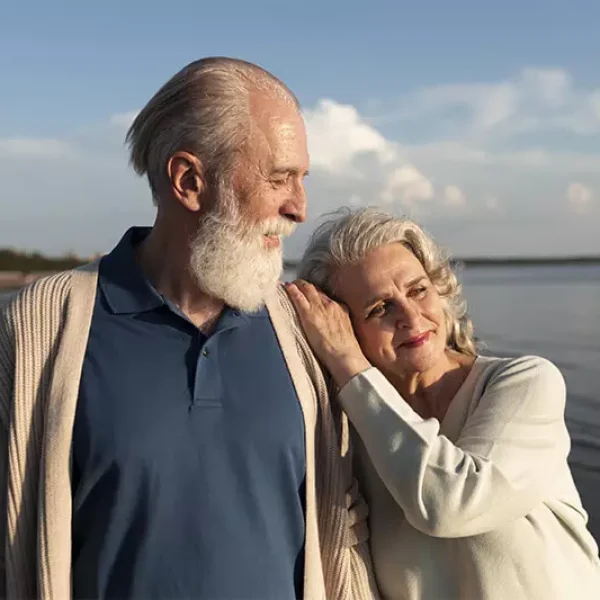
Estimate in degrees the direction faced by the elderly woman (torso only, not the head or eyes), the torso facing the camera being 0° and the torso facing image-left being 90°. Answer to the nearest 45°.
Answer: approximately 45°

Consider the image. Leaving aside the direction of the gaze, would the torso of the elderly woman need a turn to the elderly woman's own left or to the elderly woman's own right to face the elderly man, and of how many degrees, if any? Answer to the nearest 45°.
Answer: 0° — they already face them
